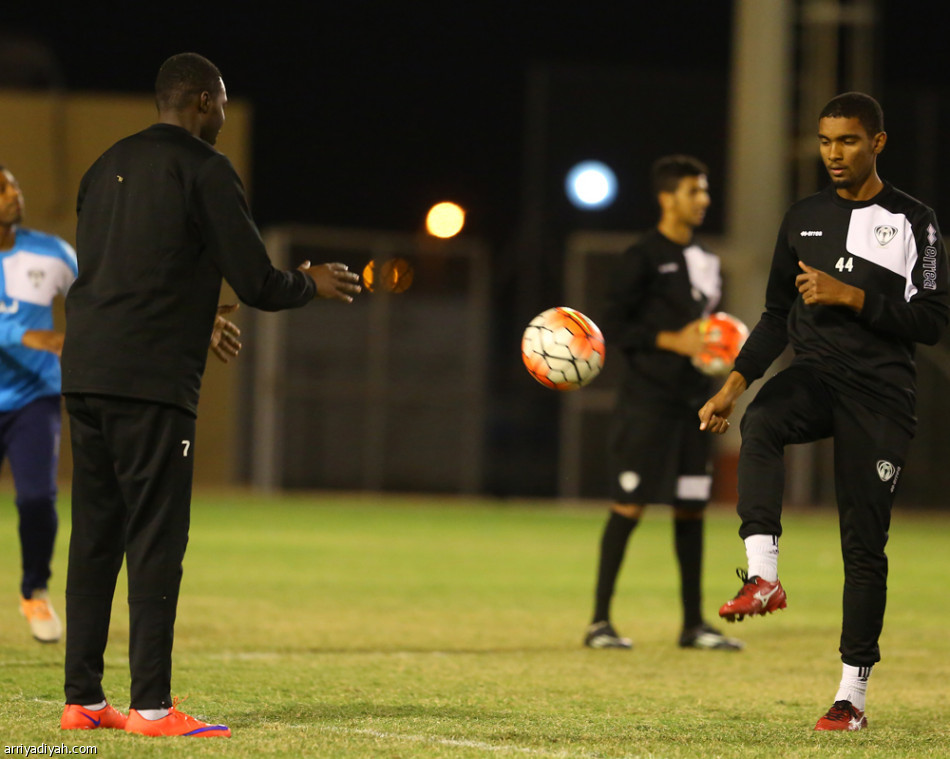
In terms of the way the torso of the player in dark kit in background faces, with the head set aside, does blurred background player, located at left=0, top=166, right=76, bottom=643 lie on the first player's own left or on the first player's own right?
on the first player's own right

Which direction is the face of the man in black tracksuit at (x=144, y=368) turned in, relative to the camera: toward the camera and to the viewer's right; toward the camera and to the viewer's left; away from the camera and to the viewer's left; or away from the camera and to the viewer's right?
away from the camera and to the viewer's right

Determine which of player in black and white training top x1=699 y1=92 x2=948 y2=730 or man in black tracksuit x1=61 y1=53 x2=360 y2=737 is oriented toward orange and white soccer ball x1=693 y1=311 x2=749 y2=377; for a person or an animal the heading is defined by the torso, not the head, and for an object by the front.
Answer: the man in black tracksuit

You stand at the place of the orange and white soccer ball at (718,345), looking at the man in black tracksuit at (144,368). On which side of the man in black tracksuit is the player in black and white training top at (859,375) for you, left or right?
left

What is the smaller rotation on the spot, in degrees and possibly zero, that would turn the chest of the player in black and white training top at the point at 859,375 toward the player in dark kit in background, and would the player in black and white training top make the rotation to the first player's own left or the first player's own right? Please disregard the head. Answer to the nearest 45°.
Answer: approximately 135° to the first player's own right

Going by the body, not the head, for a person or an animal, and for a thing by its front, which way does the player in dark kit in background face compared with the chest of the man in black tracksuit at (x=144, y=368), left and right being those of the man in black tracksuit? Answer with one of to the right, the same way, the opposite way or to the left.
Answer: to the right

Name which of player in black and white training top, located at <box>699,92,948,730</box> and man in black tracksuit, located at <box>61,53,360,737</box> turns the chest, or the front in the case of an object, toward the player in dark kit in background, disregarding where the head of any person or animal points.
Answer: the man in black tracksuit

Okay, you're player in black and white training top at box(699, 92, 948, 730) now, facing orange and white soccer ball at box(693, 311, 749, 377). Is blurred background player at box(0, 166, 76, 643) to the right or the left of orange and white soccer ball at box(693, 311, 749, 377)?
left

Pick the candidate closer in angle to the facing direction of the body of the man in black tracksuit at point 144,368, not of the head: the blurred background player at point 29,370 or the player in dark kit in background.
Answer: the player in dark kit in background

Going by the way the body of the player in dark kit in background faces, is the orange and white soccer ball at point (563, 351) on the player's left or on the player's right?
on the player's right

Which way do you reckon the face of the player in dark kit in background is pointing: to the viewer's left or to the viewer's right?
to the viewer's right

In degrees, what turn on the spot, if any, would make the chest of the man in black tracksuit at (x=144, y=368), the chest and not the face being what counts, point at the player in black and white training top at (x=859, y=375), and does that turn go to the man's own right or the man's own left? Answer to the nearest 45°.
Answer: approximately 45° to the man's own right

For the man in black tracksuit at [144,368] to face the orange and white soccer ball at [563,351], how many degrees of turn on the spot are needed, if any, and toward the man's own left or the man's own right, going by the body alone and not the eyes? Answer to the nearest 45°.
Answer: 0° — they already face it

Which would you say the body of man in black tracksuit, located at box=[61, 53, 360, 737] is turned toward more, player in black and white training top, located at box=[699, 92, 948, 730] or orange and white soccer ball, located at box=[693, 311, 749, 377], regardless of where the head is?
the orange and white soccer ball

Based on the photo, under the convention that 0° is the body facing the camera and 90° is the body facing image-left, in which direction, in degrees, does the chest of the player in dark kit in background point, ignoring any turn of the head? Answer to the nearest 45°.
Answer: approximately 315°
